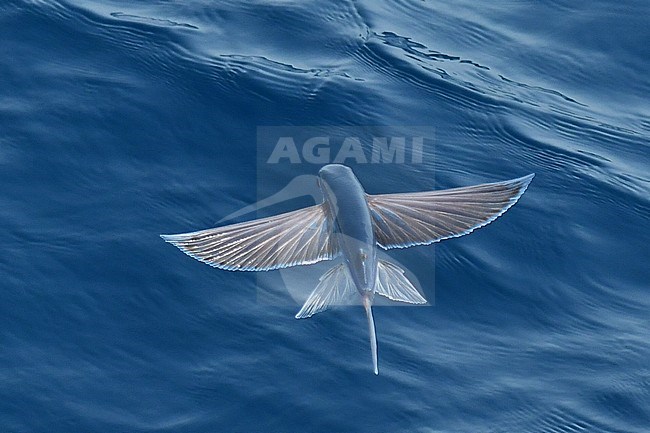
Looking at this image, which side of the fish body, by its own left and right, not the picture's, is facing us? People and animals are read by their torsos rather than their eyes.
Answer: back
